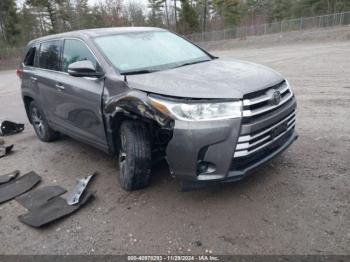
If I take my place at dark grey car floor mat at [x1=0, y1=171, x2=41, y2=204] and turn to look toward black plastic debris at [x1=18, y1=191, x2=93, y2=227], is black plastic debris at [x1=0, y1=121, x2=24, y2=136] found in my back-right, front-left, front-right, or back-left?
back-left

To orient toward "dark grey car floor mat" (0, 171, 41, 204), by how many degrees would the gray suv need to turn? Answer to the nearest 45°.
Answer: approximately 135° to its right

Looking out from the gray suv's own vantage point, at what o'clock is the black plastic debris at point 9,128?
The black plastic debris is roughly at 6 o'clock from the gray suv.

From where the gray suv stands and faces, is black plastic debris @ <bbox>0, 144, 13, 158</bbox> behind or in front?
behind

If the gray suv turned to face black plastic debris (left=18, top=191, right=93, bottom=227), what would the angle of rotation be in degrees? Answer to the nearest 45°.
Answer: approximately 135° to its right

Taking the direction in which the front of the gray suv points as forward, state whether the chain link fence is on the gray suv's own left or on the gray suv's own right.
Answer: on the gray suv's own left

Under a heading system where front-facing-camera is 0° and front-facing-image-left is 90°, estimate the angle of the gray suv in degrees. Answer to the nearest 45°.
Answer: approximately 315°

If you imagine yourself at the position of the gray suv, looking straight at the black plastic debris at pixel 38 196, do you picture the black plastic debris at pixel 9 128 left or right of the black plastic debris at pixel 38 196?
right
